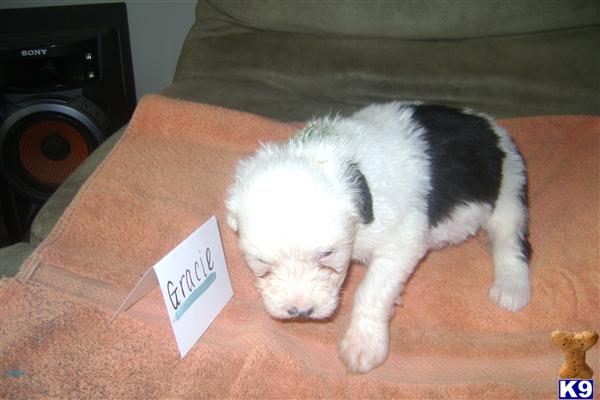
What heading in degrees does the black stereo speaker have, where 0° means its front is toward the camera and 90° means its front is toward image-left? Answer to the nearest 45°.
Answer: approximately 0°

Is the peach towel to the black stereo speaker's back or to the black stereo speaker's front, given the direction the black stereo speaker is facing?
to the front

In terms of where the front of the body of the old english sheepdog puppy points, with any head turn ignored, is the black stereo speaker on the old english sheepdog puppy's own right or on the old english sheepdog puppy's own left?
on the old english sheepdog puppy's own right

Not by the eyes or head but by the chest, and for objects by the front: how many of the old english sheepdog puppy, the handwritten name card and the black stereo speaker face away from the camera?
0

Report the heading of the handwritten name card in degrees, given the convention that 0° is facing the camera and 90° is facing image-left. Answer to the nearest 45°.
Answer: approximately 315°

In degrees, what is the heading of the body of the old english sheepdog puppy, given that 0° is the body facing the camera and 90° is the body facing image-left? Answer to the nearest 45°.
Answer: approximately 45°
